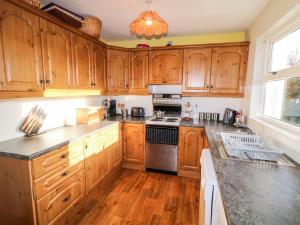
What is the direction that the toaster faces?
toward the camera

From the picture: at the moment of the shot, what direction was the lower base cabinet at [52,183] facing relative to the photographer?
facing the viewer and to the right of the viewer

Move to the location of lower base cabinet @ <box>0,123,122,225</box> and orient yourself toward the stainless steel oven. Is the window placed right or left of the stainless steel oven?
right

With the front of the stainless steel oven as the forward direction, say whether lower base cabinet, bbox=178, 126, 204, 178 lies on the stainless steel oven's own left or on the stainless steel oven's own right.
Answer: on the stainless steel oven's own left

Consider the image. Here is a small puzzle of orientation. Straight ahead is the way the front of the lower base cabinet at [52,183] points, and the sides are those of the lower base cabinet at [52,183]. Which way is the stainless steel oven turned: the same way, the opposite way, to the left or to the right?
to the right

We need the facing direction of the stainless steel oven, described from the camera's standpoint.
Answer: facing the viewer

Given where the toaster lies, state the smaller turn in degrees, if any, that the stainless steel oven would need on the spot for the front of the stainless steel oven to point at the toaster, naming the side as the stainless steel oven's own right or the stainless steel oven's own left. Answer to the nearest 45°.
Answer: approximately 135° to the stainless steel oven's own right

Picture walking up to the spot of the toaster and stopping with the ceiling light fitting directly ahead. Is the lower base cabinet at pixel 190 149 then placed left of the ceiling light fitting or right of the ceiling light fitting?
left

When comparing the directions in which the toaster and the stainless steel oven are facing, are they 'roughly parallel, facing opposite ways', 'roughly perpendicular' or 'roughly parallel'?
roughly parallel

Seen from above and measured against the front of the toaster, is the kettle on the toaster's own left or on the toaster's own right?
on the toaster's own left

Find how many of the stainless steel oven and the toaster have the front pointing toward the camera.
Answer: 2
